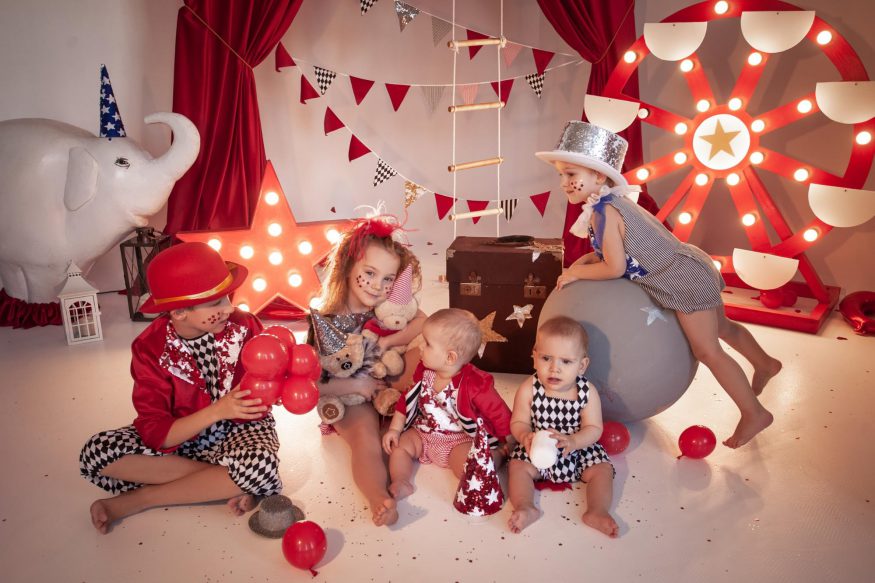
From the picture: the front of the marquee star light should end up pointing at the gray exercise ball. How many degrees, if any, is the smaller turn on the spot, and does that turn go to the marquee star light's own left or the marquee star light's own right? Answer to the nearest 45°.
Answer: approximately 45° to the marquee star light's own left

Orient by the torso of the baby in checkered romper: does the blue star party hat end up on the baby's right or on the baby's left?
on the baby's right

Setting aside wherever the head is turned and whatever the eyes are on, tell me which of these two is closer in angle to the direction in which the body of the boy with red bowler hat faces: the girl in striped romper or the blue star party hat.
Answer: the girl in striped romper

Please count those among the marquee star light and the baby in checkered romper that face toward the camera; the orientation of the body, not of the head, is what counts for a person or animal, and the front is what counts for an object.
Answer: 2

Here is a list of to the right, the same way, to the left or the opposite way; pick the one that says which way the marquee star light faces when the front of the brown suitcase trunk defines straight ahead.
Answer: the same way

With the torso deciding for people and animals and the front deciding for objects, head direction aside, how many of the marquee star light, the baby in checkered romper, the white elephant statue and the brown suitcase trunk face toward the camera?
3

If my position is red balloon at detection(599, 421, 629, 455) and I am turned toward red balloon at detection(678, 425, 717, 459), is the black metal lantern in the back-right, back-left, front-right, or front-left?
back-left

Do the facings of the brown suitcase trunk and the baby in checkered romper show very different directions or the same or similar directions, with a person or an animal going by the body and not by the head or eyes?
same or similar directions

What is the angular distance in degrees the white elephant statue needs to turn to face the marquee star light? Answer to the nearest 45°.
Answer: approximately 45° to its right

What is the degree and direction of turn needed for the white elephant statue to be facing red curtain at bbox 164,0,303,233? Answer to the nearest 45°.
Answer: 0° — it already faces it

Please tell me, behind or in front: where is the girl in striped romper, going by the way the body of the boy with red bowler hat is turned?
in front

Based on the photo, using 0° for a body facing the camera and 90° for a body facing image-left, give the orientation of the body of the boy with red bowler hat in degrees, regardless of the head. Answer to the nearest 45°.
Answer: approximately 315°

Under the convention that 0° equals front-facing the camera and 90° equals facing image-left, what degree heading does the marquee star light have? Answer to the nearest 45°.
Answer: approximately 0°

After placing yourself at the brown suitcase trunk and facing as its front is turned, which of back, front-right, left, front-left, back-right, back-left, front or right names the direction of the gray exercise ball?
front-left

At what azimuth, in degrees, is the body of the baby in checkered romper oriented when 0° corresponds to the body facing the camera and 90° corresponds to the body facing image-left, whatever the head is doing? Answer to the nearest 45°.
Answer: approximately 0°

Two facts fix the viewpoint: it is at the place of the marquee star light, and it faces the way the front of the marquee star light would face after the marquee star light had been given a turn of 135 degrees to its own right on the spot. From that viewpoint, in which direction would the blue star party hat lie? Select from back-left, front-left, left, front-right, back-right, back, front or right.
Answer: front

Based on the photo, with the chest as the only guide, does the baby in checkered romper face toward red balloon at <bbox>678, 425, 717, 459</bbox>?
no

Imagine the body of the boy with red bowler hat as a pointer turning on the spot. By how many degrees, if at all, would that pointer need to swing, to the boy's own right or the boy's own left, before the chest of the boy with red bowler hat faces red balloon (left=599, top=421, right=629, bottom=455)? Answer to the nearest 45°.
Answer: approximately 45° to the boy's own left

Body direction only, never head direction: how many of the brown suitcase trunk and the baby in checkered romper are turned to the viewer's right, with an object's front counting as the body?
0

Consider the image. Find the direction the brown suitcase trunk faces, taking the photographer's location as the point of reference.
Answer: facing the viewer

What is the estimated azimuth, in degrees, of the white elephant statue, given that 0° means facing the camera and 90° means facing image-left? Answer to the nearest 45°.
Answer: approximately 270°
